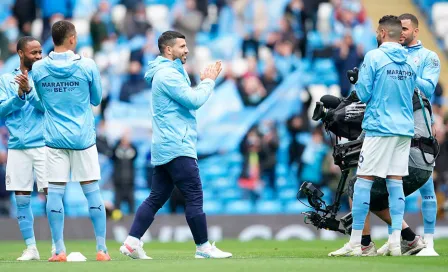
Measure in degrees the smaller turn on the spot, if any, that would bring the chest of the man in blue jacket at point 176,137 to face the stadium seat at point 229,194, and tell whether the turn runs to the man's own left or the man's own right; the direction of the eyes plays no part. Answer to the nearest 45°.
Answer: approximately 90° to the man's own left

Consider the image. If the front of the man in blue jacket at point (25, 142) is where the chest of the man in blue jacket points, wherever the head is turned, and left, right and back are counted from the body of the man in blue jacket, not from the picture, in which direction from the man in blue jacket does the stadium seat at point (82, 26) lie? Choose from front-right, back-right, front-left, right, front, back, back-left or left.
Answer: back-left

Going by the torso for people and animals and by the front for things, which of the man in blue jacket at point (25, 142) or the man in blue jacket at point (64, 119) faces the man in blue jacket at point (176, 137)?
the man in blue jacket at point (25, 142)

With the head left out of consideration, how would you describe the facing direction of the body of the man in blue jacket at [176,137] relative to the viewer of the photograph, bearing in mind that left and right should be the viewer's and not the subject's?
facing to the right of the viewer

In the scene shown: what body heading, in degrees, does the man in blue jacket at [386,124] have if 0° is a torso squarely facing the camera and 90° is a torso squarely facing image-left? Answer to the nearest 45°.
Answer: approximately 135°

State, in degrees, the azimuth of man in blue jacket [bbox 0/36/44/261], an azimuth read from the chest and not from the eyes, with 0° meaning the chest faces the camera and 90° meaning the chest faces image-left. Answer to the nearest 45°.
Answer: approximately 315°

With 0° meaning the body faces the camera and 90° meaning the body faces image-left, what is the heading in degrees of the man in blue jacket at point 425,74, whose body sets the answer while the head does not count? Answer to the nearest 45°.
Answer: approximately 45°

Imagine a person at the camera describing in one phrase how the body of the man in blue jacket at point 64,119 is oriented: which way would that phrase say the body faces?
away from the camera
